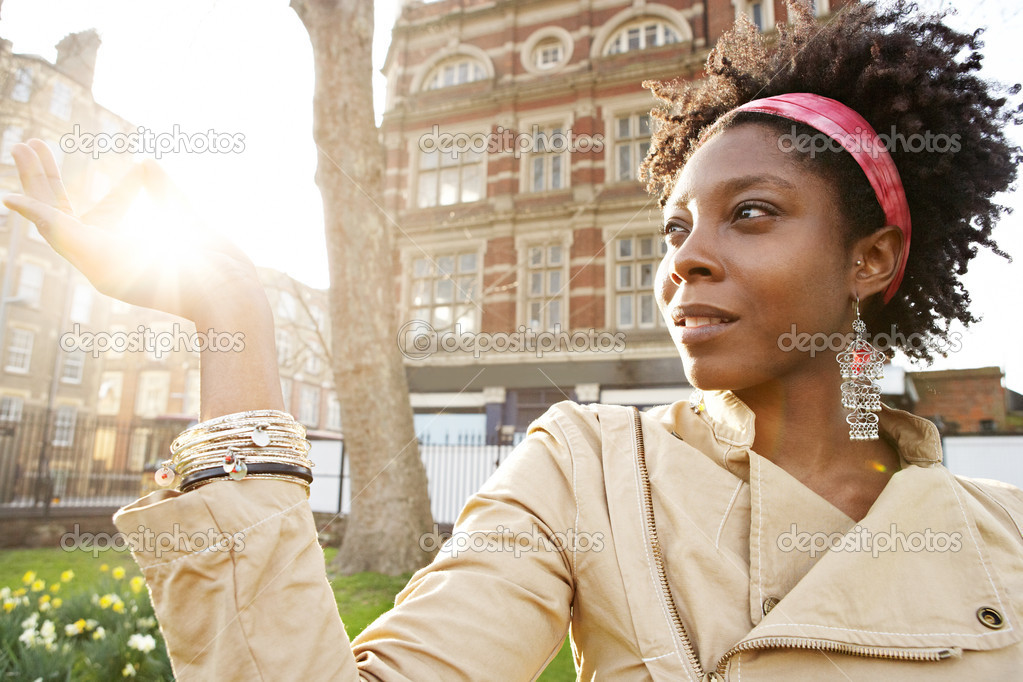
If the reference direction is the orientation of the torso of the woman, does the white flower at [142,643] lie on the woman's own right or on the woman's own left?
on the woman's own right

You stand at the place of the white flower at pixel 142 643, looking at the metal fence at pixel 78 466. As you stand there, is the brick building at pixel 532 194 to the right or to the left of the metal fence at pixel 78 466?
right

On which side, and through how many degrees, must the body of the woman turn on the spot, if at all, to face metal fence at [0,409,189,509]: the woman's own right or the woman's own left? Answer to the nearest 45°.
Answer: approximately 135° to the woman's own right

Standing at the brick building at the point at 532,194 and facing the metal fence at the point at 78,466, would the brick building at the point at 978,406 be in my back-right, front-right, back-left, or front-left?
back-left

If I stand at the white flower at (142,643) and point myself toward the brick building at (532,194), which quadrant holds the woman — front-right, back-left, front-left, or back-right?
back-right

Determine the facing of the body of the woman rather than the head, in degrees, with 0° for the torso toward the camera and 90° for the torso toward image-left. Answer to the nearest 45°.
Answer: approximately 0°

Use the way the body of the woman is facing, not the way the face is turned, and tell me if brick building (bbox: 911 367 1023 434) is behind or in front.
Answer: behind

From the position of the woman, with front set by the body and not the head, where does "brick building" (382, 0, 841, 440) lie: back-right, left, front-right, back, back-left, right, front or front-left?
back
